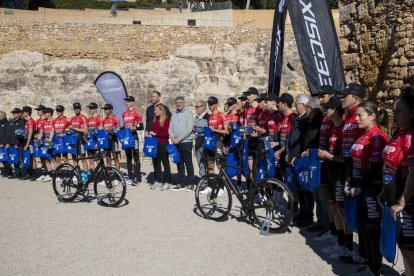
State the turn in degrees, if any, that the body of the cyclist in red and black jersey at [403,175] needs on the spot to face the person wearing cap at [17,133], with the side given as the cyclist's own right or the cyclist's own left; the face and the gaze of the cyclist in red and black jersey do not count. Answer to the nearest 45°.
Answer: approximately 45° to the cyclist's own right

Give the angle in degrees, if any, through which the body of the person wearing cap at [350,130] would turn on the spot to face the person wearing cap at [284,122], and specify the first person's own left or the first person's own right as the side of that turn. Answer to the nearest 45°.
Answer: approximately 45° to the first person's own right

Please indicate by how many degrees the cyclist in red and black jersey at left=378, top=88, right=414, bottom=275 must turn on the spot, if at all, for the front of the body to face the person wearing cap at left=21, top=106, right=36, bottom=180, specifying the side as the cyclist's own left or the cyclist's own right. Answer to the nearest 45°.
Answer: approximately 45° to the cyclist's own right

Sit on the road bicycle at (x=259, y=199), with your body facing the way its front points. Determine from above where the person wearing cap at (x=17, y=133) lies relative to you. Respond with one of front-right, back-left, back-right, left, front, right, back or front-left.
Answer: front

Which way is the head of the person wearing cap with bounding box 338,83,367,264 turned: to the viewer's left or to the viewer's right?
to the viewer's left

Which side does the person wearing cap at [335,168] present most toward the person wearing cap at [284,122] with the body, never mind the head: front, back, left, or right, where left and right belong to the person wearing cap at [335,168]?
right

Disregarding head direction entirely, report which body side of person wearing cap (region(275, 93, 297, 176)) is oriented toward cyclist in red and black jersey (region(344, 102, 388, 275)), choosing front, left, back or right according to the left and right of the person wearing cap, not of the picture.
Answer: left

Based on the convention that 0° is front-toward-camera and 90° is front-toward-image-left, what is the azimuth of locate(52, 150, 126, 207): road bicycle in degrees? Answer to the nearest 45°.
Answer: approximately 315°

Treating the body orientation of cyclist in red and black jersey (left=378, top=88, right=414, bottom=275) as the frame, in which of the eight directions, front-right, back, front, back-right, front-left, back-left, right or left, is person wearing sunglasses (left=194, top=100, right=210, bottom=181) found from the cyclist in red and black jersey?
front-right

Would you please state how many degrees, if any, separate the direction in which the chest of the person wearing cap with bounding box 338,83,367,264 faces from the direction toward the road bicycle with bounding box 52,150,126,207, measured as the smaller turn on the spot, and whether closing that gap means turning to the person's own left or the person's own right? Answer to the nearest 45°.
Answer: approximately 45° to the person's own right
